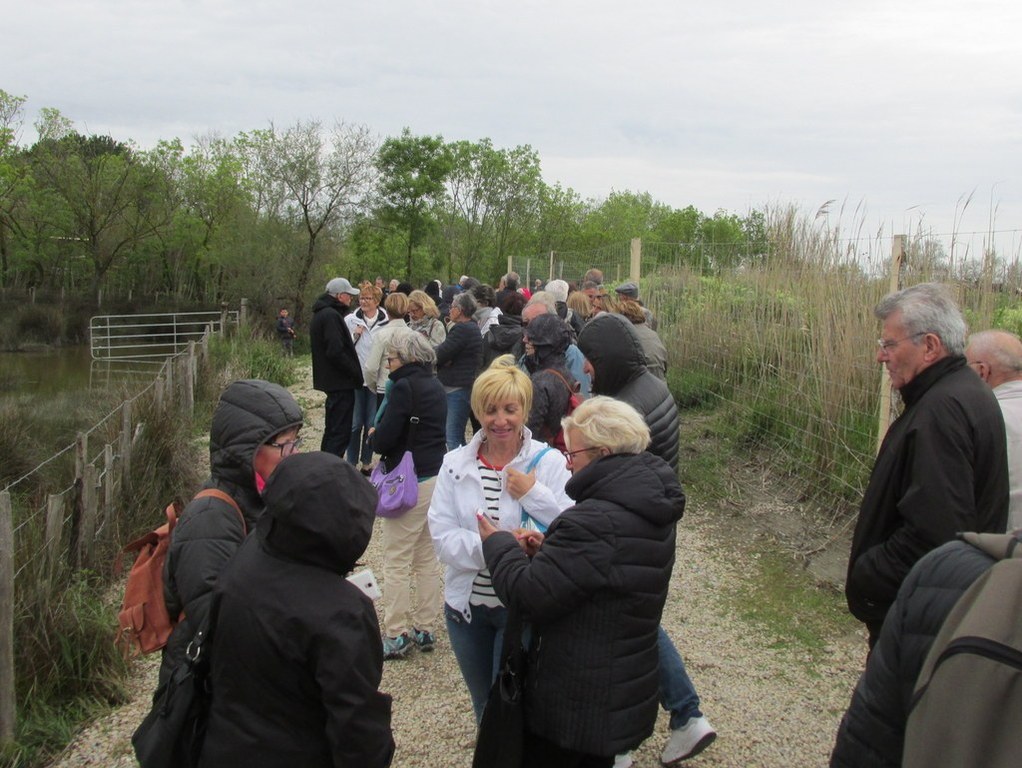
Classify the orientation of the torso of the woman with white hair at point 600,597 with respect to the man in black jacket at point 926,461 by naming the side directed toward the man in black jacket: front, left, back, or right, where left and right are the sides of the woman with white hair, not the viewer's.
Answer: back

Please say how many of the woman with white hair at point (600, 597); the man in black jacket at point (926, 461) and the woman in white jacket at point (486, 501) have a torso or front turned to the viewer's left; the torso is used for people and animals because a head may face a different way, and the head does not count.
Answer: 2

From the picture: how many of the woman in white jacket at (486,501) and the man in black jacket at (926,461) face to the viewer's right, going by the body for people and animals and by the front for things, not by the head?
0

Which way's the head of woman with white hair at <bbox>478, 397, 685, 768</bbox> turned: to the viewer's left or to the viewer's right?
to the viewer's left

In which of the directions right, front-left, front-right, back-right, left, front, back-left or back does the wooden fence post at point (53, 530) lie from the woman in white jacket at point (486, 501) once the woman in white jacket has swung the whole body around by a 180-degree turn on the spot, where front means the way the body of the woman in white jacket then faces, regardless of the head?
front-left

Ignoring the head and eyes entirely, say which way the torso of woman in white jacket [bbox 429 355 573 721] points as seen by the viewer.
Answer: toward the camera

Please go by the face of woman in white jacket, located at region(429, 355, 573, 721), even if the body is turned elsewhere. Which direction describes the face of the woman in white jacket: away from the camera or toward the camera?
toward the camera

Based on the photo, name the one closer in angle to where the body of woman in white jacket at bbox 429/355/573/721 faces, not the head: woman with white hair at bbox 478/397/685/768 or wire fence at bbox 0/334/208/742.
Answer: the woman with white hair

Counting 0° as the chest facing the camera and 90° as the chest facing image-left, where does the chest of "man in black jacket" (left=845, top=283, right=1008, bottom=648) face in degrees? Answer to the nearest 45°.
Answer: approximately 90°

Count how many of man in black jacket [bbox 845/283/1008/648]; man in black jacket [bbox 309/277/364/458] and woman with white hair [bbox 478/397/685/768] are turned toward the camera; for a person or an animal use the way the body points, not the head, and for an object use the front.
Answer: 0

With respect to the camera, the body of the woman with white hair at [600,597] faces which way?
to the viewer's left

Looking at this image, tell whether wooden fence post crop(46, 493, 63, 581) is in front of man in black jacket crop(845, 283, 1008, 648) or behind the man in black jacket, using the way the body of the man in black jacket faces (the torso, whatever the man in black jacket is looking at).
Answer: in front

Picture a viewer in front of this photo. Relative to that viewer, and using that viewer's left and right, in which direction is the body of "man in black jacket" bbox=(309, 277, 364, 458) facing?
facing to the right of the viewer

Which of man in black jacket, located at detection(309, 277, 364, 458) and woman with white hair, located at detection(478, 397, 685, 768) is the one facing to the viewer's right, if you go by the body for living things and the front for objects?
the man in black jacket
